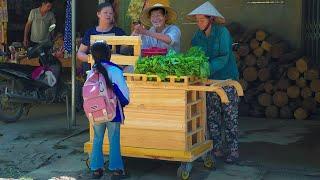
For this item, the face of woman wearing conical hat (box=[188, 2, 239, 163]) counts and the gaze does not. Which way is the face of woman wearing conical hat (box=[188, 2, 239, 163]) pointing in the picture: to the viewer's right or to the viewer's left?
to the viewer's left

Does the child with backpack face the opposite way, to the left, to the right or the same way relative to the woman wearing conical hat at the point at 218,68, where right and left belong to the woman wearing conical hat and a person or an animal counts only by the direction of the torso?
the opposite way

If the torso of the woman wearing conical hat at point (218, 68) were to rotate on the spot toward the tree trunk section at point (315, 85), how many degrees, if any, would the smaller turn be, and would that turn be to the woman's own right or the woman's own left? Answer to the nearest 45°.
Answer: approximately 180°

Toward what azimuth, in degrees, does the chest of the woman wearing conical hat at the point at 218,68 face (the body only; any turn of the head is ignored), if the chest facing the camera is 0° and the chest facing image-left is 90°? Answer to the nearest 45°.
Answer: approximately 45°

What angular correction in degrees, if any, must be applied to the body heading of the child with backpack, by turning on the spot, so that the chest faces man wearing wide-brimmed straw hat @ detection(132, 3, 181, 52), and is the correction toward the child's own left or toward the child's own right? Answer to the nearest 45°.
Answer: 0° — they already face them

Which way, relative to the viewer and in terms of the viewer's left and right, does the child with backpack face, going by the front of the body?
facing away from the viewer and to the right of the viewer

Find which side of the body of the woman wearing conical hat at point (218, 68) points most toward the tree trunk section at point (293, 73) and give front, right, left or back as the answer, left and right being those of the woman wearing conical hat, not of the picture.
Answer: back

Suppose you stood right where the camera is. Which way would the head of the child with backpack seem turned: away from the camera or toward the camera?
away from the camera

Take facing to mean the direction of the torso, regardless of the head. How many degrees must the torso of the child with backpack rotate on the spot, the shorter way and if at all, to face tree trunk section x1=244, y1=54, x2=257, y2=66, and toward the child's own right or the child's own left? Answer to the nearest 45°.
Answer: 0° — they already face it

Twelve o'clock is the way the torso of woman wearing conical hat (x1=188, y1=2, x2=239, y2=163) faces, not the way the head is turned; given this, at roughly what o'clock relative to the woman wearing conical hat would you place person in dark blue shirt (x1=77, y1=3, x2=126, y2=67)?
The person in dark blue shirt is roughly at 2 o'clock from the woman wearing conical hat.

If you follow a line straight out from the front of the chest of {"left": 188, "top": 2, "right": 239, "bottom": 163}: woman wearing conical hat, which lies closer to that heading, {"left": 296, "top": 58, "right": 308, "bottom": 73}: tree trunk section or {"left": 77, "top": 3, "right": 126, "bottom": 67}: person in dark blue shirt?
the person in dark blue shirt

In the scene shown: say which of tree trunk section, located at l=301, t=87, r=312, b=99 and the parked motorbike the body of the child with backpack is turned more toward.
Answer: the tree trunk section
